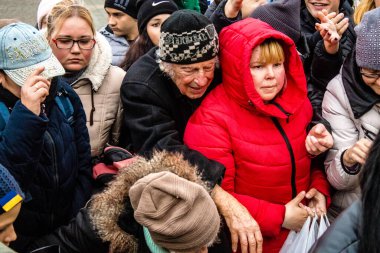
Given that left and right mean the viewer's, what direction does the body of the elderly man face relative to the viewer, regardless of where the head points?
facing the viewer and to the right of the viewer

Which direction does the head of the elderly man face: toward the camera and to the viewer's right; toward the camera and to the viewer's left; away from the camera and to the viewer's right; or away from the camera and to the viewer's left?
toward the camera and to the viewer's right

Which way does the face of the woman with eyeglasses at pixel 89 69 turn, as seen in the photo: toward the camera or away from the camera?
toward the camera

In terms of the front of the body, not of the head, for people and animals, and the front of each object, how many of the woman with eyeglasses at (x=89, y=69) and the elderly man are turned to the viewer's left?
0

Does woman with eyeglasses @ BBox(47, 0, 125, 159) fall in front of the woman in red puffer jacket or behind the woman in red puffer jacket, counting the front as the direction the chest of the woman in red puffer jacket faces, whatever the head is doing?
behind

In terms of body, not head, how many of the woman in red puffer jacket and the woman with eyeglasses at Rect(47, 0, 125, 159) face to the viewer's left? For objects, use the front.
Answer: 0

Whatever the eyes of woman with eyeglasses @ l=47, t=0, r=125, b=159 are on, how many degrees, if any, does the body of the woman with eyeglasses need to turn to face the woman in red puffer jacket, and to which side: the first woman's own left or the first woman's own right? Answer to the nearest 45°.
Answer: approximately 45° to the first woman's own left

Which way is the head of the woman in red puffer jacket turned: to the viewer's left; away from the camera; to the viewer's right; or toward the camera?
toward the camera

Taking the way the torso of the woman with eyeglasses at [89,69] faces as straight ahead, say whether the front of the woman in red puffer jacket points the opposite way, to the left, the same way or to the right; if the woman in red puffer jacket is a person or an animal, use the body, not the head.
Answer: the same way

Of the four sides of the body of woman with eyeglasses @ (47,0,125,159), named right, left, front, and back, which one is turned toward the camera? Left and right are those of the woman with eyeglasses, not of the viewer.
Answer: front

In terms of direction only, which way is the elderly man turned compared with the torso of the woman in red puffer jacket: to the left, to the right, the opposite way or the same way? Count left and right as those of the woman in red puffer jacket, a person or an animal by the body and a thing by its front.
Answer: the same way

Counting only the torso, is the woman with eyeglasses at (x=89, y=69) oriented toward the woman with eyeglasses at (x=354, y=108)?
no
